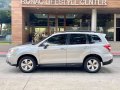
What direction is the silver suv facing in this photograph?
to the viewer's left
